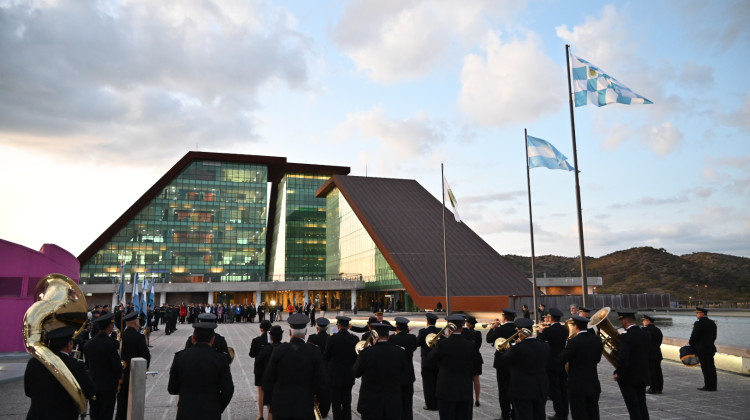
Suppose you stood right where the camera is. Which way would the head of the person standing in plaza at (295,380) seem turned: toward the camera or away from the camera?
away from the camera

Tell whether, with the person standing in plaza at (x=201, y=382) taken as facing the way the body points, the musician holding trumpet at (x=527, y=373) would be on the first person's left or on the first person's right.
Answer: on the first person's right

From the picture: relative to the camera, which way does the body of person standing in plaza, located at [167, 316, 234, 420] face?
away from the camera

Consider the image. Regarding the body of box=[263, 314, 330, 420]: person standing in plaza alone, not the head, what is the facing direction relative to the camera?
away from the camera

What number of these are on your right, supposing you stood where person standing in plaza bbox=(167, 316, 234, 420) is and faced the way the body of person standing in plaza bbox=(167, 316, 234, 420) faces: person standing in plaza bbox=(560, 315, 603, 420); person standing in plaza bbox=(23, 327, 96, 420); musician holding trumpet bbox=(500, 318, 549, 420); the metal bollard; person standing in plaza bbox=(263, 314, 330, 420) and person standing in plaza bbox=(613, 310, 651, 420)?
4

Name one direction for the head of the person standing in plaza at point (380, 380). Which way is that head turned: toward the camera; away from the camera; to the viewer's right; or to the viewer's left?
away from the camera

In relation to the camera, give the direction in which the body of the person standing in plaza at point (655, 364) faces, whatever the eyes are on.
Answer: to the viewer's left

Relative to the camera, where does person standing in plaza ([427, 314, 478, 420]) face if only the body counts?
away from the camera

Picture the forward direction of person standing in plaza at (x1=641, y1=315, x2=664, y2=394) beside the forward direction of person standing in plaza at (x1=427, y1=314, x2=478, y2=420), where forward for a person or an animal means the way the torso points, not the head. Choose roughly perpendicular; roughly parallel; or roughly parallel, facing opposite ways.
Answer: roughly perpendicular

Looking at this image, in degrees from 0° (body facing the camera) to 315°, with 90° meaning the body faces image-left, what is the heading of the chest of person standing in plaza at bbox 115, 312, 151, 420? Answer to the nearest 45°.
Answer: approximately 225°

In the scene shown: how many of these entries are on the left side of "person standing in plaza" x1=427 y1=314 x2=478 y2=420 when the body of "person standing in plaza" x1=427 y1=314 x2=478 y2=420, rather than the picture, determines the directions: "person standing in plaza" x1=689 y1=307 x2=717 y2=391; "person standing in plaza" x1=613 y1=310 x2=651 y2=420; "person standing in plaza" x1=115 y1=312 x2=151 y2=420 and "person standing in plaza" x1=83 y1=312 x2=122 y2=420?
2

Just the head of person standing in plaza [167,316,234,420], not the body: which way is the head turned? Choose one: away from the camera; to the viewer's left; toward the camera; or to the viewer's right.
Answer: away from the camera

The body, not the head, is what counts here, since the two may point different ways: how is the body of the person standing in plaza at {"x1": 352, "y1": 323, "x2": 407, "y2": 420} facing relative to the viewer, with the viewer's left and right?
facing away from the viewer
